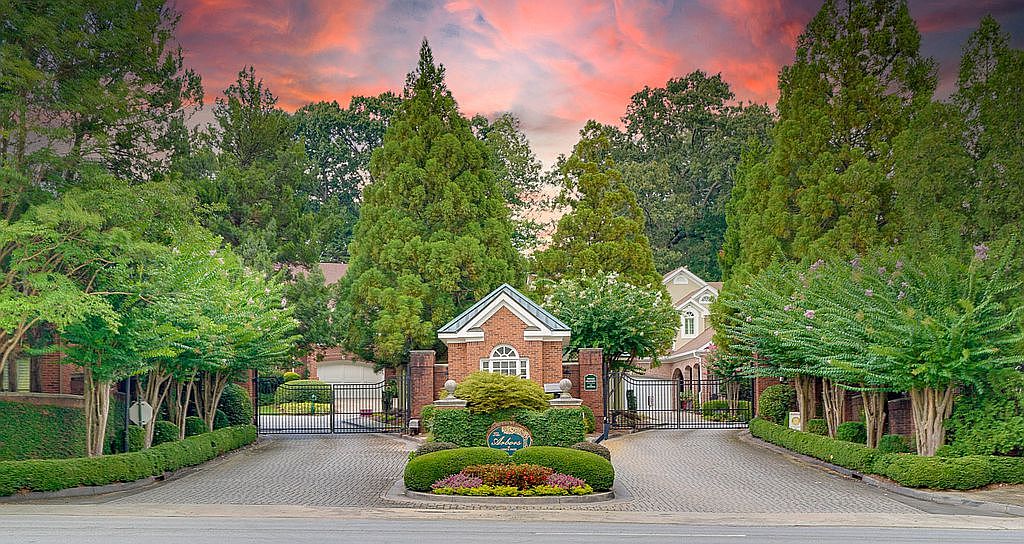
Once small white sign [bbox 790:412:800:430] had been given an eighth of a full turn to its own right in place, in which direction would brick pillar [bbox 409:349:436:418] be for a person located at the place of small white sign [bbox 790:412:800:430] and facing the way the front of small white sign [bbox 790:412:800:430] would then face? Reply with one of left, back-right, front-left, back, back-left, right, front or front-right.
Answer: front-right

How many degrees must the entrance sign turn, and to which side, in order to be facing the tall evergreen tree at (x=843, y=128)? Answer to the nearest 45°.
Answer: approximately 135° to its left

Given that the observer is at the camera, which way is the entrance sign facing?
facing the viewer

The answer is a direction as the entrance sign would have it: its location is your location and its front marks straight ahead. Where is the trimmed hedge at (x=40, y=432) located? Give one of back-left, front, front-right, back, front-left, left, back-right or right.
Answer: right

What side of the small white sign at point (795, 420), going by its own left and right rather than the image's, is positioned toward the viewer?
front

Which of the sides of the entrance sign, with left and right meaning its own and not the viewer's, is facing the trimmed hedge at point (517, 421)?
back

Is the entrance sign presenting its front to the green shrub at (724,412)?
no

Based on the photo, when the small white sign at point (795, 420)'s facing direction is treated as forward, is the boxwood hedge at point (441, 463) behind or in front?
in front

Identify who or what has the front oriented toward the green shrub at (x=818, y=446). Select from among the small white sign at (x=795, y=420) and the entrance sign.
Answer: the small white sign

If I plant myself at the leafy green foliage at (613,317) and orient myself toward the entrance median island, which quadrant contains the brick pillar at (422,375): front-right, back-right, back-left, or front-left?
front-right

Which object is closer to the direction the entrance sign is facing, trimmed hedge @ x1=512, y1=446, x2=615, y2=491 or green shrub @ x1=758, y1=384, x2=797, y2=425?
the trimmed hedge

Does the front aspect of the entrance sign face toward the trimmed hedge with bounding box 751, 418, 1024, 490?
no

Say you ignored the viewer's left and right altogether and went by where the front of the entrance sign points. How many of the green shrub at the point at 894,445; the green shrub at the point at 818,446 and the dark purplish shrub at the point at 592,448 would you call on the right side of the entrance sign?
0

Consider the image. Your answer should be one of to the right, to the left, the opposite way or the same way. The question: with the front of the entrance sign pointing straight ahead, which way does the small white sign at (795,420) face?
the same way
